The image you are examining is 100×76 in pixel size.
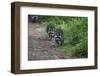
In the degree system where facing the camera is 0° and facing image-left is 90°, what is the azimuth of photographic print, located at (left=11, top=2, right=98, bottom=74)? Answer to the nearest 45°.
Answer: approximately 315°
